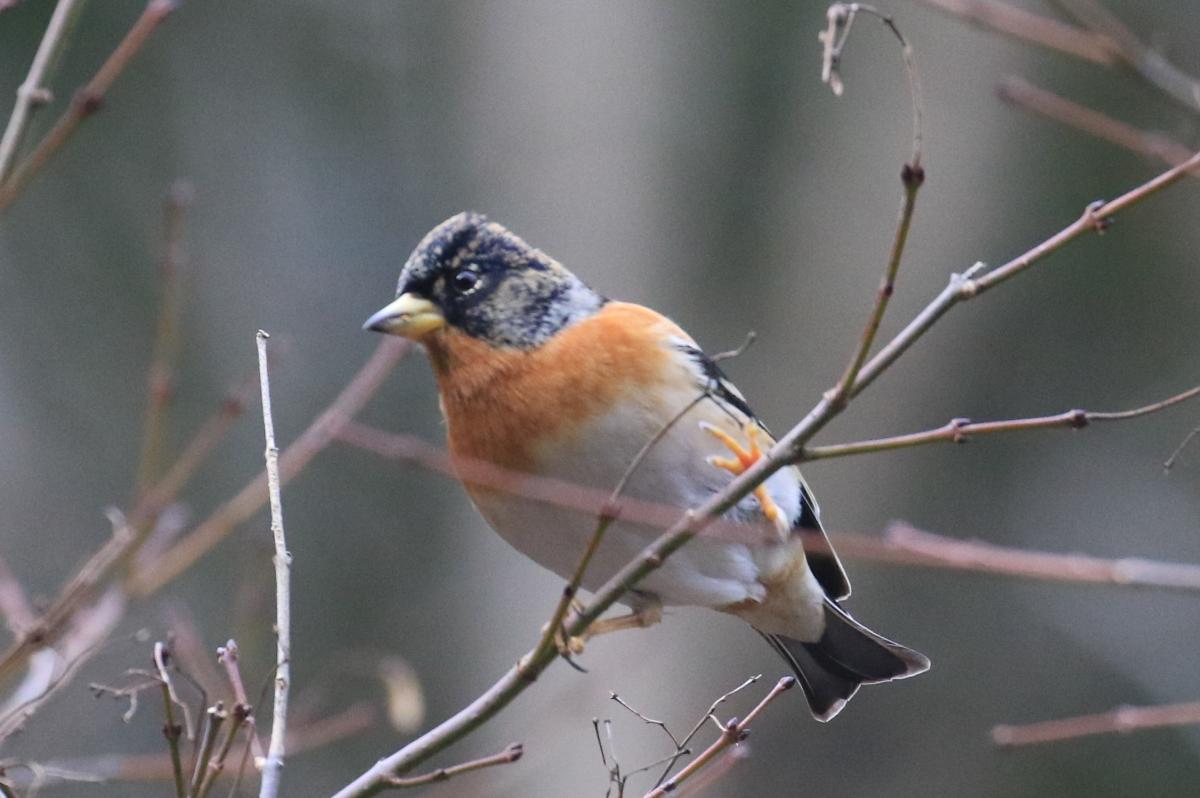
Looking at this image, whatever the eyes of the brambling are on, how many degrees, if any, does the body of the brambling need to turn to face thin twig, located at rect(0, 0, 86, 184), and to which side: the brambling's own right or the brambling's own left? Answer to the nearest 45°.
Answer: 0° — it already faces it

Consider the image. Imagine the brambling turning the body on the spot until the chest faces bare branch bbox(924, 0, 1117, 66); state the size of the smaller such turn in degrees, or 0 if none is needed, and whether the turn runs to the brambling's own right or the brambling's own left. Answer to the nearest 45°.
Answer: approximately 135° to the brambling's own left

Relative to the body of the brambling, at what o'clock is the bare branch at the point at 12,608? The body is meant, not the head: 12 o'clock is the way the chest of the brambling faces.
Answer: The bare branch is roughly at 1 o'clock from the brambling.

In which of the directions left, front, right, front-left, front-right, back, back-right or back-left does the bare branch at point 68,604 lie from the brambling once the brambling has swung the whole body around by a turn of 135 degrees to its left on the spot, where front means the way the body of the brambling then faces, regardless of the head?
back-right

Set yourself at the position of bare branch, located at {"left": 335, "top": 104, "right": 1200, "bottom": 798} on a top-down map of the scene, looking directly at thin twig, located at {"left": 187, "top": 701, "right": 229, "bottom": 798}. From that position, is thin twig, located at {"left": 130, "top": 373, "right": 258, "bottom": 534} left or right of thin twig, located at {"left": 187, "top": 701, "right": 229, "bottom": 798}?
right

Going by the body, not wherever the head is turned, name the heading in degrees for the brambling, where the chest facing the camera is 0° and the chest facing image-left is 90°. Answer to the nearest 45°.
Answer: approximately 45°

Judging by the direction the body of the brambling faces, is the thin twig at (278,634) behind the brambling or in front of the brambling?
in front

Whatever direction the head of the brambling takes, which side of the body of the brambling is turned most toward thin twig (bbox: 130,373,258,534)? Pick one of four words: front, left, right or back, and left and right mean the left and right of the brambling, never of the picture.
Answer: front

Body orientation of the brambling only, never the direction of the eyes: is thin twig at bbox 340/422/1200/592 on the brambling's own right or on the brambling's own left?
on the brambling's own left
